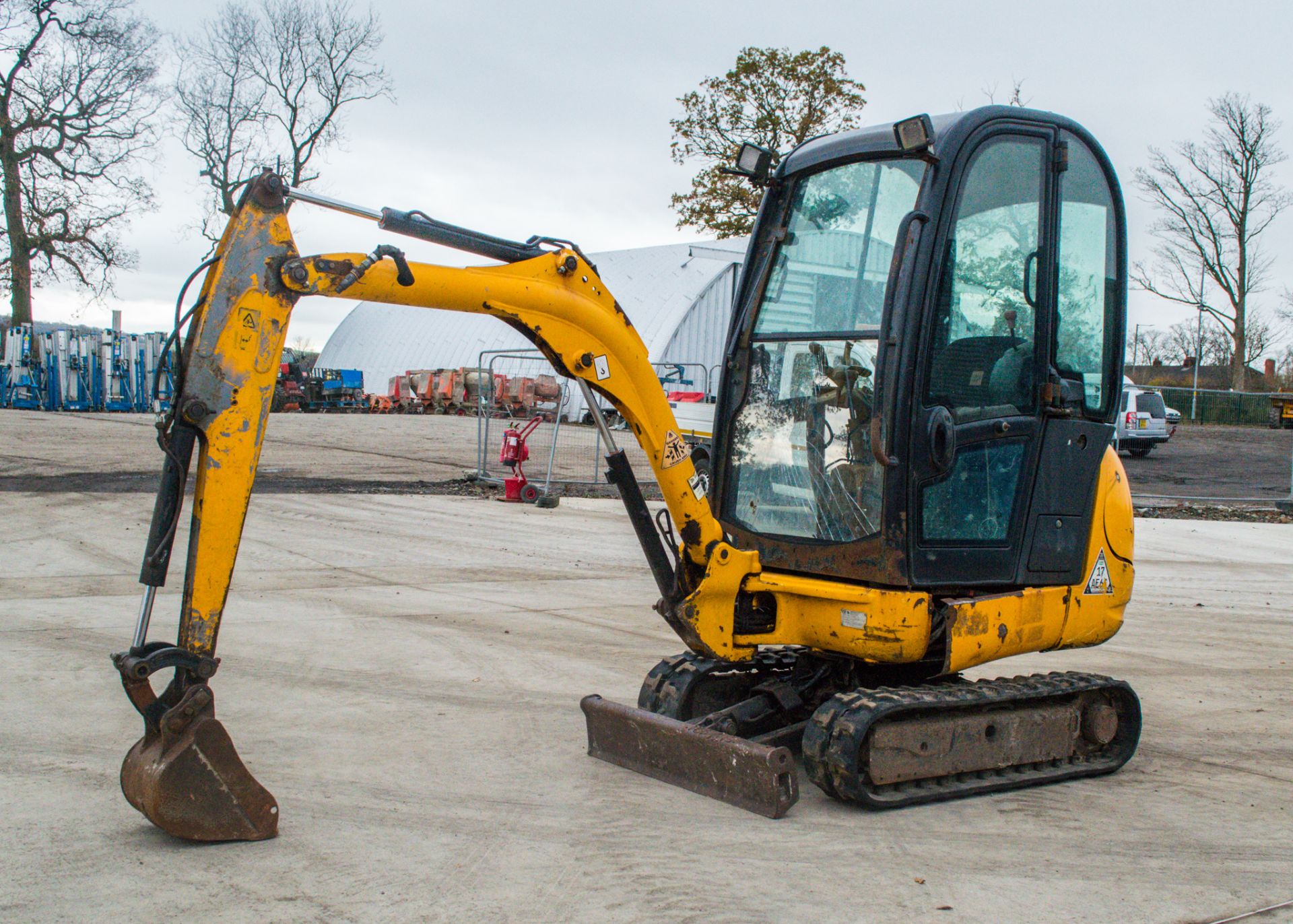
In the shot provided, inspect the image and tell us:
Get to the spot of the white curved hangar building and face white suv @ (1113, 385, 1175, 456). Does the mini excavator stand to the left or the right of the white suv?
right

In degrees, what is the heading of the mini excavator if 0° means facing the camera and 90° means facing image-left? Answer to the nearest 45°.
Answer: approximately 45°

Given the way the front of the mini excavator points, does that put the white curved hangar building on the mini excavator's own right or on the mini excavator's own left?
on the mini excavator's own right

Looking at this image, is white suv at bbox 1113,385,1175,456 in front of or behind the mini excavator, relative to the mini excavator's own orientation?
behind

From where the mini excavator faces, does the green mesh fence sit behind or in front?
behind

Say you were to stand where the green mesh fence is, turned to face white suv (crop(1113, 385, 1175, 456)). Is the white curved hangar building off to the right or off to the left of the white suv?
right
